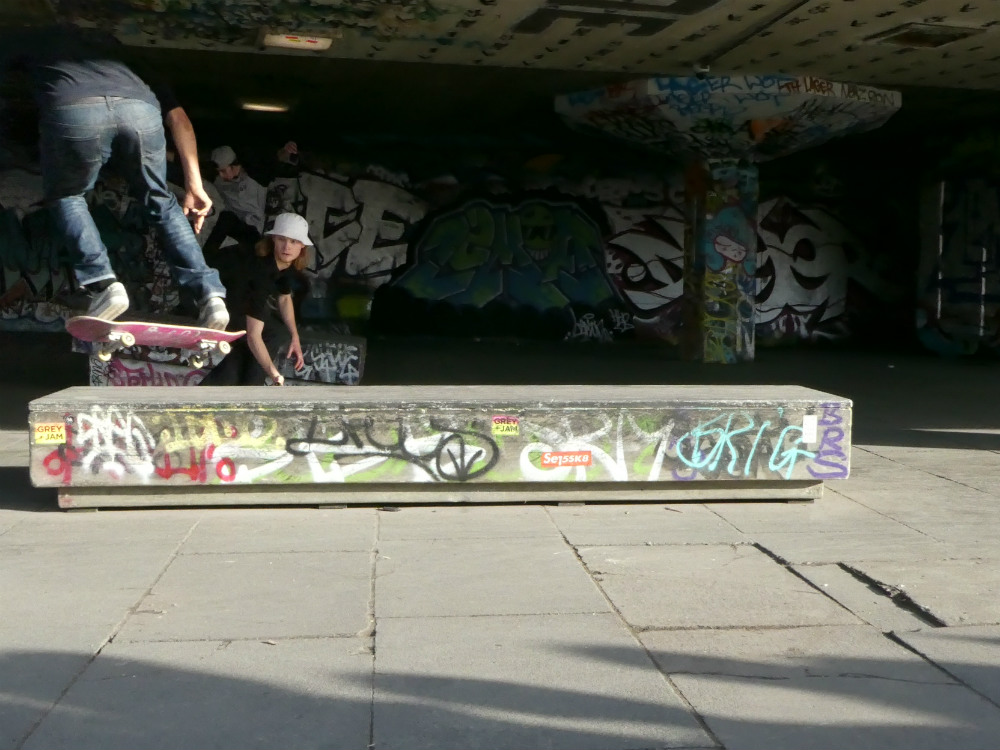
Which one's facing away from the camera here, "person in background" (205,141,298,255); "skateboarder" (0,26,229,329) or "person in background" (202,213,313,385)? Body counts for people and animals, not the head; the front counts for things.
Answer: the skateboarder

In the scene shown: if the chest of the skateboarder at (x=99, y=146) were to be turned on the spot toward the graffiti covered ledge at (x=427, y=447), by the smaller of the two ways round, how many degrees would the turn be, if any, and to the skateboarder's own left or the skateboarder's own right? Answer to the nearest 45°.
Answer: approximately 90° to the skateboarder's own right

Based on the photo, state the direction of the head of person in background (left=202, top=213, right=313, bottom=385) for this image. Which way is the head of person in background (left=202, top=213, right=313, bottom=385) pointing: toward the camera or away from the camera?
toward the camera

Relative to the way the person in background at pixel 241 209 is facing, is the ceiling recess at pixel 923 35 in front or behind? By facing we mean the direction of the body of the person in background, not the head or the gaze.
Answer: in front

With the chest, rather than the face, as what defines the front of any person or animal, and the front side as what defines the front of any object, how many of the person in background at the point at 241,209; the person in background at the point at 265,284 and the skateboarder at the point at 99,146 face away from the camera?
1

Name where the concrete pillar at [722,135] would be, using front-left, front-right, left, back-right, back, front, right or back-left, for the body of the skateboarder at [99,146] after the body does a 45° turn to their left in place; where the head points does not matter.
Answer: right

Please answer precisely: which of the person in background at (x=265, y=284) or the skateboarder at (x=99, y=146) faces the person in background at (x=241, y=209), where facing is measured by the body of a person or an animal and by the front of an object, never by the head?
the skateboarder

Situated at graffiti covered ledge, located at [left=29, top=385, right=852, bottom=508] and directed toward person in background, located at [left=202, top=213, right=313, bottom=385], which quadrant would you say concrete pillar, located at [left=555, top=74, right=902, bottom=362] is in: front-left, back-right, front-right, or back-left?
front-right

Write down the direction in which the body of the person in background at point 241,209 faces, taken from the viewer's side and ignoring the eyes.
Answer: toward the camera

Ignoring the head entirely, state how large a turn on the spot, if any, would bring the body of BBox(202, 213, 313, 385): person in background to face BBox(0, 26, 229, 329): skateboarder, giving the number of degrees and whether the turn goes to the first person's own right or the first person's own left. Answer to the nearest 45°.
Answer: approximately 90° to the first person's own right

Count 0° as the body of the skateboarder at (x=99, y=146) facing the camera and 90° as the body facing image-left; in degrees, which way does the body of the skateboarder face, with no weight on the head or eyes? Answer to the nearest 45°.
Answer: approximately 180°

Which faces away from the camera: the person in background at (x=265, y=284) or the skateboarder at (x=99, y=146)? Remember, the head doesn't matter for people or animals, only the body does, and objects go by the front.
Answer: the skateboarder

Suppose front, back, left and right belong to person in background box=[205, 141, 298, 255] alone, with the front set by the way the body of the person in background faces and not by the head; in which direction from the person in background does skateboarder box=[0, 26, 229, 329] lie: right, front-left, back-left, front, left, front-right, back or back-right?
front

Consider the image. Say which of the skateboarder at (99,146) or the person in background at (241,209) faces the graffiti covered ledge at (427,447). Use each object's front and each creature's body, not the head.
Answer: the person in background

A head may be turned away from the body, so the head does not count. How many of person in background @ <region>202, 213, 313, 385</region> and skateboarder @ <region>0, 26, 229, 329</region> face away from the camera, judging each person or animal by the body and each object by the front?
1

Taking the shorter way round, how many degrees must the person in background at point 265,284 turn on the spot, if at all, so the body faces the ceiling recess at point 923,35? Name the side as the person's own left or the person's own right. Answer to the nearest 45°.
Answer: approximately 45° to the person's own left

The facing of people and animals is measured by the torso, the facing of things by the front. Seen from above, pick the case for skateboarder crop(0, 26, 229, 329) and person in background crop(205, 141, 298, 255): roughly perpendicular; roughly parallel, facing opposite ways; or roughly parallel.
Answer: roughly parallel, facing opposite ways

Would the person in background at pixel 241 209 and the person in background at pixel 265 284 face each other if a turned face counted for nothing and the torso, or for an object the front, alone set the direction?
no

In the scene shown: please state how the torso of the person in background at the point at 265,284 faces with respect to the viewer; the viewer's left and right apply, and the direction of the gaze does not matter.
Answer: facing the viewer and to the right of the viewer
